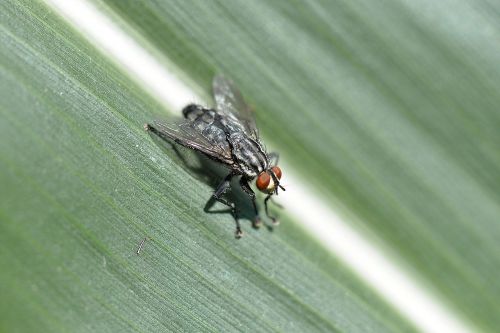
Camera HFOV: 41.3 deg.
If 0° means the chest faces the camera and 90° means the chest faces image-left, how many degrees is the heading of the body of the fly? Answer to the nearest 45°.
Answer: approximately 315°
